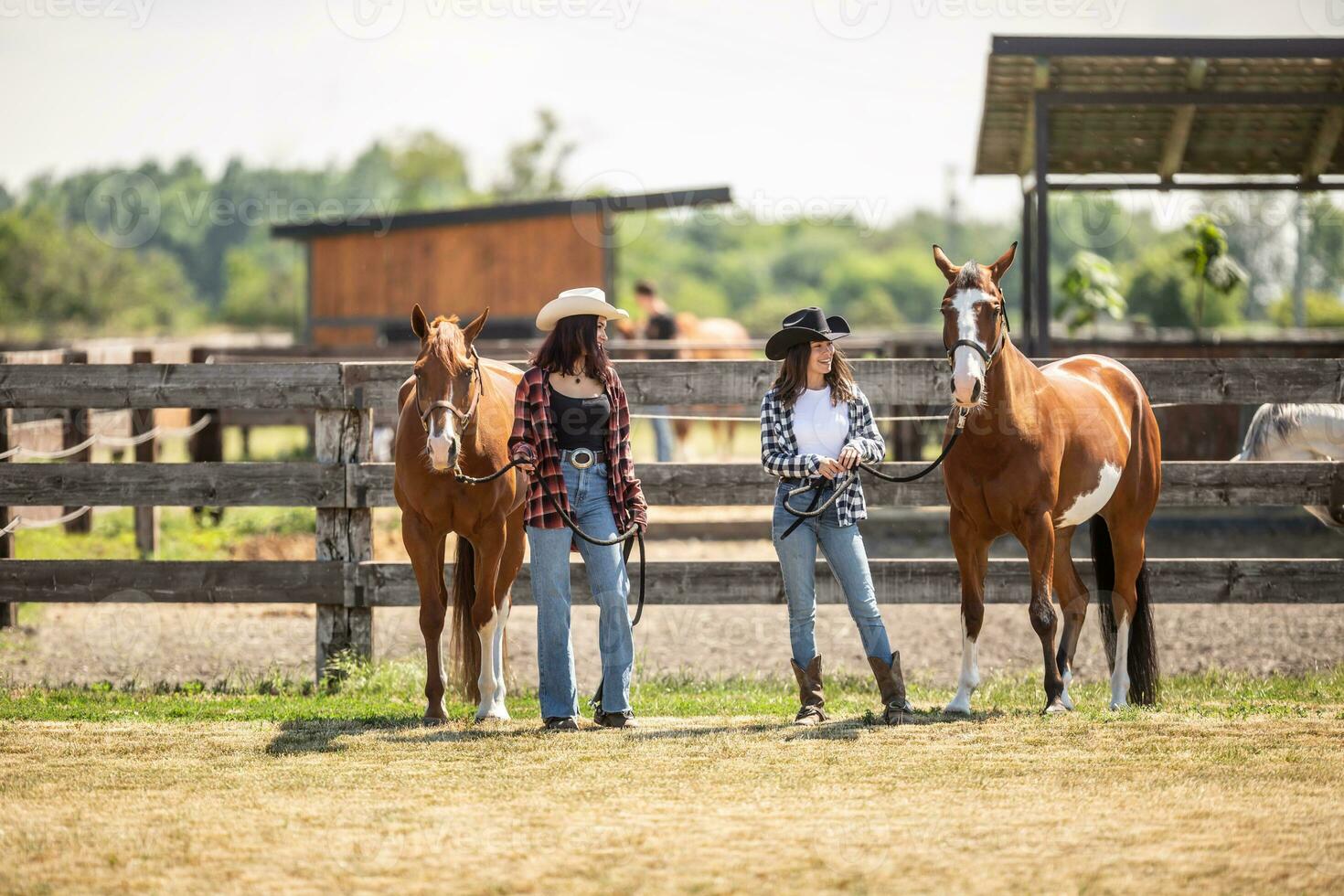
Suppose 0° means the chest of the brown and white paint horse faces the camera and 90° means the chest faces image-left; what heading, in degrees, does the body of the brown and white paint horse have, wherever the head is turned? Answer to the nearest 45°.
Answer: approximately 45°

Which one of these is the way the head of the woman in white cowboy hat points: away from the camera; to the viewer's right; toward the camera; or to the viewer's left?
to the viewer's right

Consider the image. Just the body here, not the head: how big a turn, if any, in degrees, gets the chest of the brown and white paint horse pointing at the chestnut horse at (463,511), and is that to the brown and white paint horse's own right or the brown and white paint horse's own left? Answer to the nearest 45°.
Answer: approximately 45° to the brown and white paint horse's own right

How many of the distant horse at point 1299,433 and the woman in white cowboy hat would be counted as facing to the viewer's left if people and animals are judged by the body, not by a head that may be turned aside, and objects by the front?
1

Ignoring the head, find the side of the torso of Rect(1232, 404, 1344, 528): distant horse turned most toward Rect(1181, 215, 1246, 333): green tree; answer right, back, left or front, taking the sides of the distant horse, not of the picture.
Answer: right

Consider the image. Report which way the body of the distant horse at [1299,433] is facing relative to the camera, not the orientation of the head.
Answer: to the viewer's left

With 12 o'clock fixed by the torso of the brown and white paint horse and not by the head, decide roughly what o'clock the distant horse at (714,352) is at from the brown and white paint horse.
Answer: The distant horse is roughly at 4 o'clock from the brown and white paint horse.
